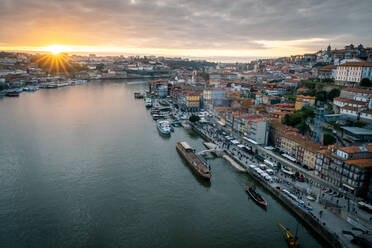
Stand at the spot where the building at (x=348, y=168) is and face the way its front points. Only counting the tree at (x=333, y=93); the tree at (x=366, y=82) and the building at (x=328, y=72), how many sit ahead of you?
0

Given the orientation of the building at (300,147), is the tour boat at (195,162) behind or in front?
in front

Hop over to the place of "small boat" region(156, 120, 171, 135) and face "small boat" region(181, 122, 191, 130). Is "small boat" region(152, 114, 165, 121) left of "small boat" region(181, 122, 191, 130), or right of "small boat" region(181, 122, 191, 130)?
left

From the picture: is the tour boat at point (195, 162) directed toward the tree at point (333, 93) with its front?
no

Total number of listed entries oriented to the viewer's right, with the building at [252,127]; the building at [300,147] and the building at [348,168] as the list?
0

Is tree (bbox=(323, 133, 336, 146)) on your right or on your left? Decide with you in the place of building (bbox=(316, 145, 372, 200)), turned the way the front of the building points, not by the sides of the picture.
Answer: on your right

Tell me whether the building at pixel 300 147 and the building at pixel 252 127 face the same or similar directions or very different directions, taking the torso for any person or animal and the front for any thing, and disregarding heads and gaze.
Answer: same or similar directions

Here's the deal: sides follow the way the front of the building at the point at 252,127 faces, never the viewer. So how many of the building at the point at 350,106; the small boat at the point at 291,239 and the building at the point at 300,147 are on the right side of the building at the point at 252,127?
0

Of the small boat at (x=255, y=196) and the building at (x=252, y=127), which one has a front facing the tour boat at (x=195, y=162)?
the building

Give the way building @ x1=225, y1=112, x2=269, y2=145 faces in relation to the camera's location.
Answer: facing the viewer and to the left of the viewer

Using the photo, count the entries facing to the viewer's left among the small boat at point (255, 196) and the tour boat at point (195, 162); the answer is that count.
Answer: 0

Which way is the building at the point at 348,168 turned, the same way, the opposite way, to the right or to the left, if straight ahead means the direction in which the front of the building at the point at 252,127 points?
the same way

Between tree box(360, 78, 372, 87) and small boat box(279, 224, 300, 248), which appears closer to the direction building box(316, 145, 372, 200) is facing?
the small boat

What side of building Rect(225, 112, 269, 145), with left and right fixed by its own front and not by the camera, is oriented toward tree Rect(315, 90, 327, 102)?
back

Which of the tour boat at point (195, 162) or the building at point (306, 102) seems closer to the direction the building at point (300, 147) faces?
the tour boat

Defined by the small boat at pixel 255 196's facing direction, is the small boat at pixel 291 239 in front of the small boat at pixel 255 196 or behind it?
in front

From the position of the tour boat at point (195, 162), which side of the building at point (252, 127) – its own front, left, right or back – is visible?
front
